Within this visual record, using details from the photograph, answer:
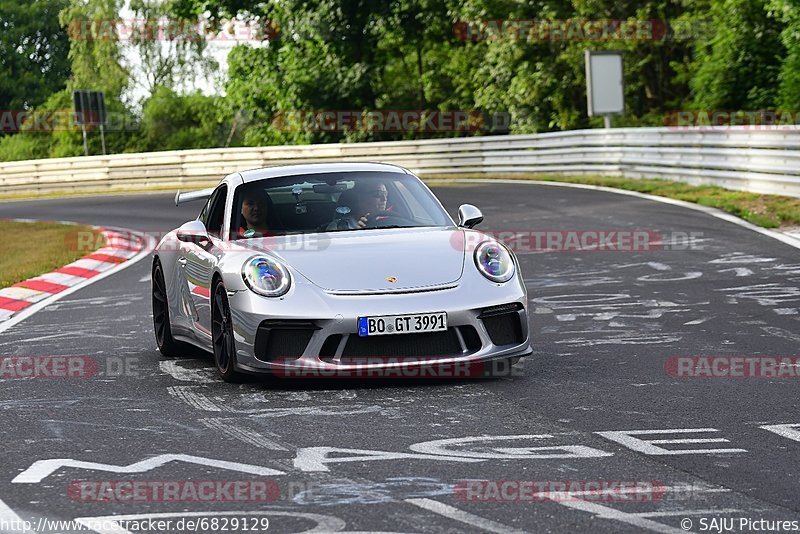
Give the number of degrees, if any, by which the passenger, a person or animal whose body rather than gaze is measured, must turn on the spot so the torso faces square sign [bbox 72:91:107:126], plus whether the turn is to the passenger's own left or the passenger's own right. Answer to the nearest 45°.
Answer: approximately 180°

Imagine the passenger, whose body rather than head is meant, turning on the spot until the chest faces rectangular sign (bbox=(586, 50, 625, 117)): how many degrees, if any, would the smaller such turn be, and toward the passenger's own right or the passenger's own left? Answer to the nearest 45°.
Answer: approximately 180°

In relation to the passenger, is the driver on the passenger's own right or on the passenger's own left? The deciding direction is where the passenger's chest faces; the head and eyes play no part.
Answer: on the passenger's own left

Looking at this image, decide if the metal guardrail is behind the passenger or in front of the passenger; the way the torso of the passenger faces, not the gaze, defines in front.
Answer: behind

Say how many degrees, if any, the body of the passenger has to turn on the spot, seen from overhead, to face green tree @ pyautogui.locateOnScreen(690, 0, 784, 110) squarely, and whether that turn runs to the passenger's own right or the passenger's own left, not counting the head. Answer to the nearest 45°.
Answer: approximately 135° to the passenger's own left

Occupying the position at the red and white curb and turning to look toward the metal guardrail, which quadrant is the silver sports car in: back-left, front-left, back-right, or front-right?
back-right

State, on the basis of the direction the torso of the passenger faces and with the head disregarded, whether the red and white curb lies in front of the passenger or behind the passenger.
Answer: behind

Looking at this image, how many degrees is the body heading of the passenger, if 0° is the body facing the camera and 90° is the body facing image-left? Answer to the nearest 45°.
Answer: approximately 0°

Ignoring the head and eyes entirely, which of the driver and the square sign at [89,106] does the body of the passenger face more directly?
the driver
